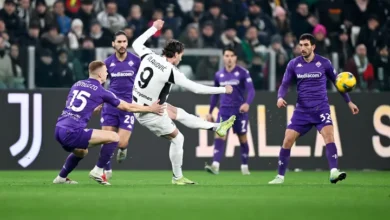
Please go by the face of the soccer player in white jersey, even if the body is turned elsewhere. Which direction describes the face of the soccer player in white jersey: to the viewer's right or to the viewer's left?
to the viewer's right

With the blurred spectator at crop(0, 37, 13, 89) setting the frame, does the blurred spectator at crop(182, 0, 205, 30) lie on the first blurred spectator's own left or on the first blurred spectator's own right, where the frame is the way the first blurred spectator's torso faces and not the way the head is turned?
on the first blurred spectator's own left

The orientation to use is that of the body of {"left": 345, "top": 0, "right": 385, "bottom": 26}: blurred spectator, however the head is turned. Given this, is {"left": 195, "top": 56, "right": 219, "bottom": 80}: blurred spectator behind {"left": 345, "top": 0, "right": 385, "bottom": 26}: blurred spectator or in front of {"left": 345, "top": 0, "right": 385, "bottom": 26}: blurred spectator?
in front

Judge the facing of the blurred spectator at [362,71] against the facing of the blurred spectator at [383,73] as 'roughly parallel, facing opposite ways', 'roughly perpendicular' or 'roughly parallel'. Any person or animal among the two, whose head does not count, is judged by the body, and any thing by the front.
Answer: roughly parallel

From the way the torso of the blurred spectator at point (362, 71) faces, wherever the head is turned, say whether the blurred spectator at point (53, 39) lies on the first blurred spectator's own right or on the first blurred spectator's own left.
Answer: on the first blurred spectator's own right

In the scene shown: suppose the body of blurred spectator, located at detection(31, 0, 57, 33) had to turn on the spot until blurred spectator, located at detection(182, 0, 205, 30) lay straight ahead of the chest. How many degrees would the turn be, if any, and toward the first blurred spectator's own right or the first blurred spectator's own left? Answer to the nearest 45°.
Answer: approximately 90° to the first blurred spectator's own left

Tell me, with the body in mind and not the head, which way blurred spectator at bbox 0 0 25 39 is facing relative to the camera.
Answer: toward the camera

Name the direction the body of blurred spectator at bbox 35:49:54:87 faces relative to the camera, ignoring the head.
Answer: toward the camera

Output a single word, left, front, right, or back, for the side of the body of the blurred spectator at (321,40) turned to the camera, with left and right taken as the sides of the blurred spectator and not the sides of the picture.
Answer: front

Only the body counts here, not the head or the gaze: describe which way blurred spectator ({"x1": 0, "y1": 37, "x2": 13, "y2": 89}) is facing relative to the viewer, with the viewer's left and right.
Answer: facing the viewer

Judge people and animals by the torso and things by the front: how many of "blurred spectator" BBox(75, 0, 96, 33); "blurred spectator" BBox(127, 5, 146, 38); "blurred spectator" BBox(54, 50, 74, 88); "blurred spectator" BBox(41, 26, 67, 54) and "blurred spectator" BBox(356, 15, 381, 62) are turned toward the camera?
5

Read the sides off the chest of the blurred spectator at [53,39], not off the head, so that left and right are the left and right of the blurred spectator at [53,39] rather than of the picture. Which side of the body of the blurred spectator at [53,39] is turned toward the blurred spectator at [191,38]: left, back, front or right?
left
